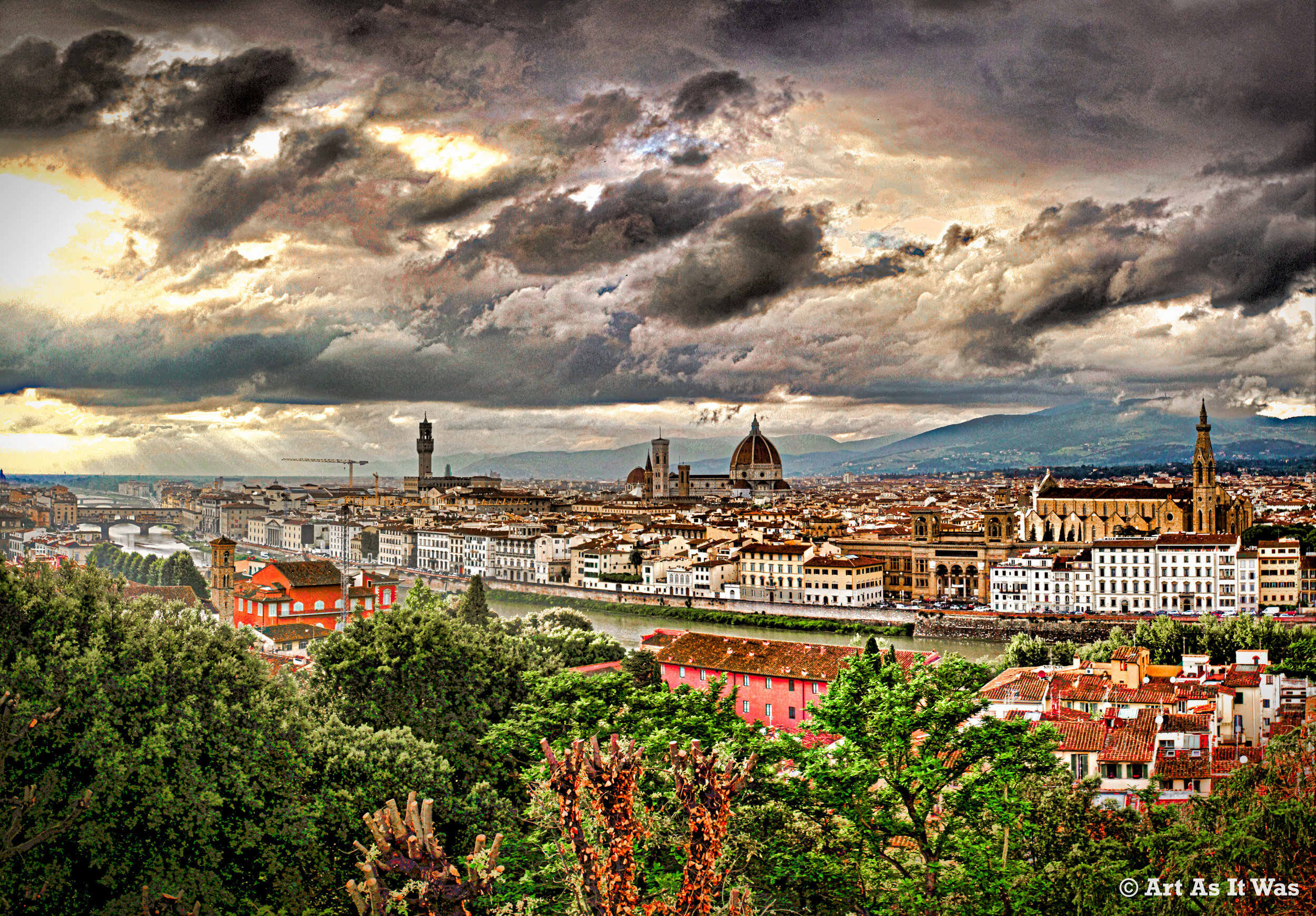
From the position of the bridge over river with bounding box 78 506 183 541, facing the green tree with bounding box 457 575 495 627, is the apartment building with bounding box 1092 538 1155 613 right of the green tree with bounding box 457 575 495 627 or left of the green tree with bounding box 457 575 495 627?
left

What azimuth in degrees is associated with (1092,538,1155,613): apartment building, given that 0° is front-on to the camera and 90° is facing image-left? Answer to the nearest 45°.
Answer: approximately 0°

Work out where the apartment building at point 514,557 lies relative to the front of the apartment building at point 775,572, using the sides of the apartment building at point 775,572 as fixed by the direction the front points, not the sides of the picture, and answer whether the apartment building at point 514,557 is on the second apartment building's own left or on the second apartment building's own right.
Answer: on the second apartment building's own right
